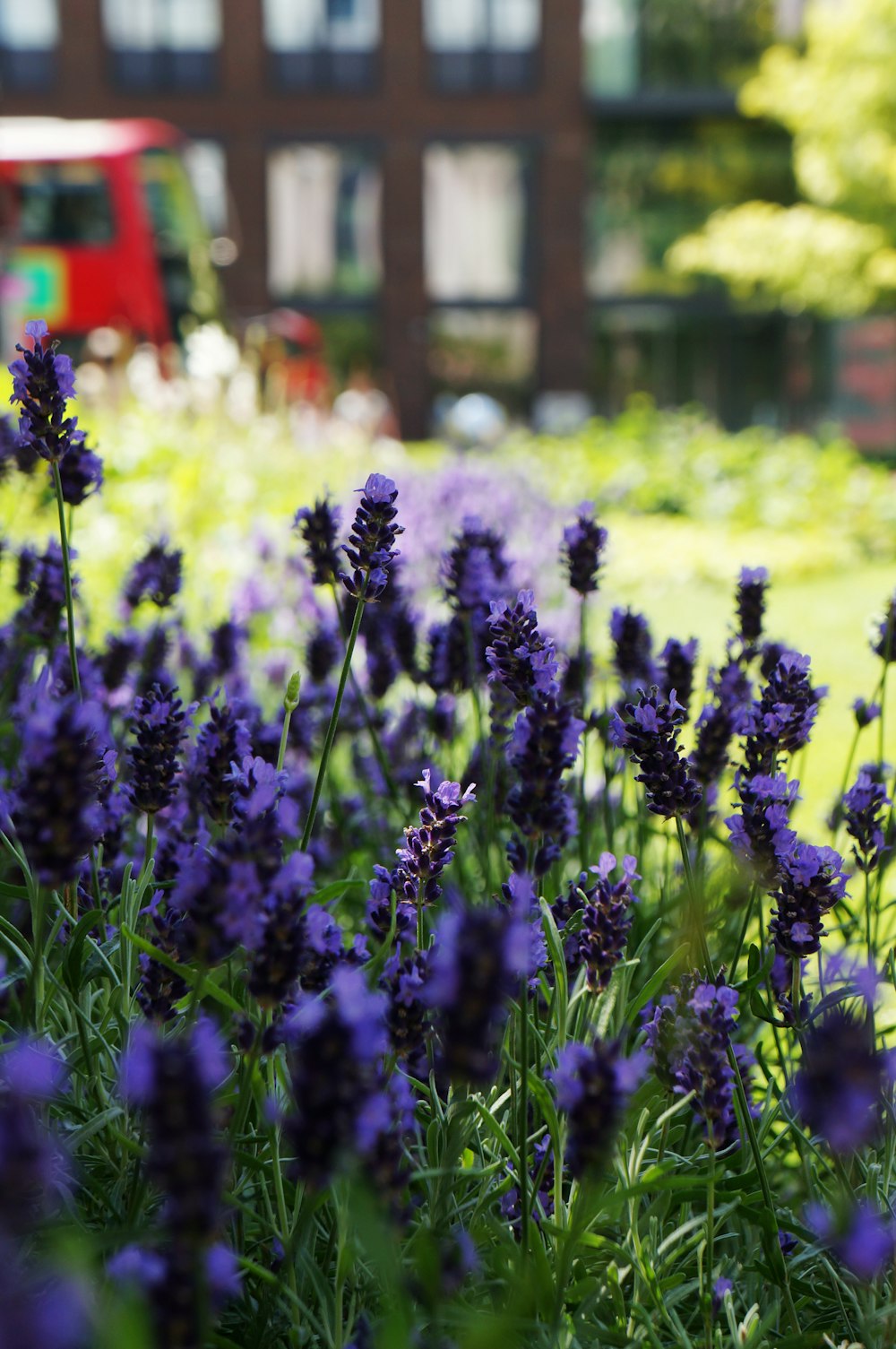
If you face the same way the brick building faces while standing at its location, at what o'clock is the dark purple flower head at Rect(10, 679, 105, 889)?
The dark purple flower head is roughly at 12 o'clock from the brick building.

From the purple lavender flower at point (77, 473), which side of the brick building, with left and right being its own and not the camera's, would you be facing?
front

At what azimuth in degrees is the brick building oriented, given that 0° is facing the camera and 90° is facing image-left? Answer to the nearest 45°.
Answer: approximately 0°

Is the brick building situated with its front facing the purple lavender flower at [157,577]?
yes

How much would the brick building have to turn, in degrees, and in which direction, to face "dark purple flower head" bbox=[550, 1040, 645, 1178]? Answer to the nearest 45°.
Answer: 0° — it already faces it

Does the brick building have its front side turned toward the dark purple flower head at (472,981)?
yes

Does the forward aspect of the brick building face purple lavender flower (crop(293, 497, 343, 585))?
yes

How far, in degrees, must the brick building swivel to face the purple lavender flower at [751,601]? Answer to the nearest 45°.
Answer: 0° — it already faces it

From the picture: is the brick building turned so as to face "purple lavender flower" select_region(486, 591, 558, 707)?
yes

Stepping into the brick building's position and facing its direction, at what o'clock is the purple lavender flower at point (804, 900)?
The purple lavender flower is roughly at 12 o'clock from the brick building.

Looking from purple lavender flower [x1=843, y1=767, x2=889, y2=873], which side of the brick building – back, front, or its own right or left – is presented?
front

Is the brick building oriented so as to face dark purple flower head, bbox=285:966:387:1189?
yes

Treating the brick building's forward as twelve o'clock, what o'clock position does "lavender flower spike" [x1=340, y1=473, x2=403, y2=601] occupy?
The lavender flower spike is roughly at 12 o'clock from the brick building.

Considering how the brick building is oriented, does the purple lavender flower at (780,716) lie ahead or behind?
ahead
